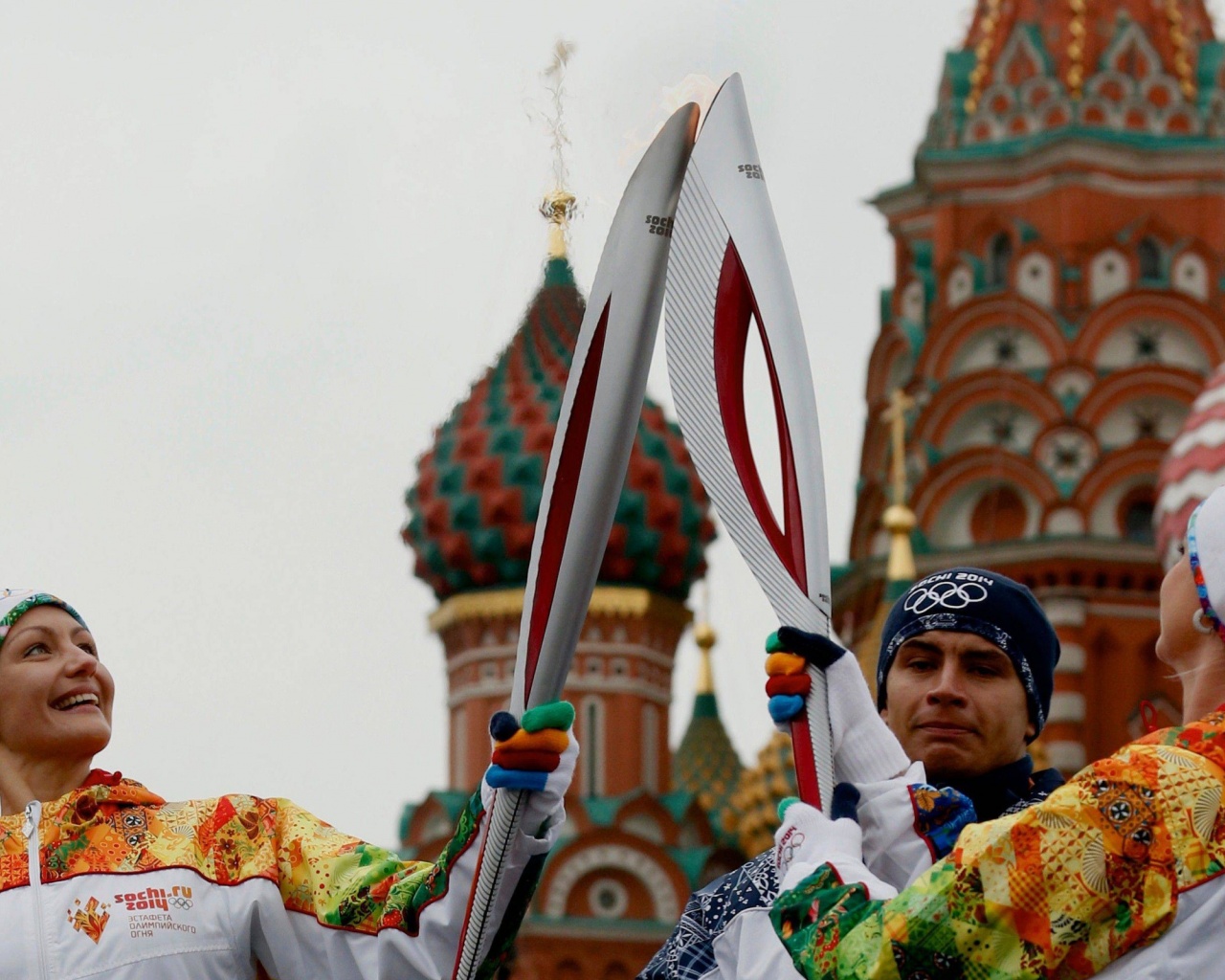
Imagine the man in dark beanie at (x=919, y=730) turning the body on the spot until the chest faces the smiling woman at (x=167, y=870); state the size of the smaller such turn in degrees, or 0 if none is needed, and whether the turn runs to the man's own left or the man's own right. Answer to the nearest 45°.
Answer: approximately 45° to the man's own right

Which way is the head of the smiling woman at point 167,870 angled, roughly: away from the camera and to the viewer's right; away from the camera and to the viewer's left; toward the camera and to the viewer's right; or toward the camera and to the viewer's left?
toward the camera and to the viewer's right

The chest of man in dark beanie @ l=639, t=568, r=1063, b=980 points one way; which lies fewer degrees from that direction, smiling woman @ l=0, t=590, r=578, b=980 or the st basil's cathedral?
the smiling woman

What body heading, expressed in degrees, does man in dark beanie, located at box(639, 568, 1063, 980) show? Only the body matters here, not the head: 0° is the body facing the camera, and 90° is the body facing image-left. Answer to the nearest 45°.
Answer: approximately 45°

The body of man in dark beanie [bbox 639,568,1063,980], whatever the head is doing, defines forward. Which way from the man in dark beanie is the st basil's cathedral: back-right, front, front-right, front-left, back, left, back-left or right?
back-right
